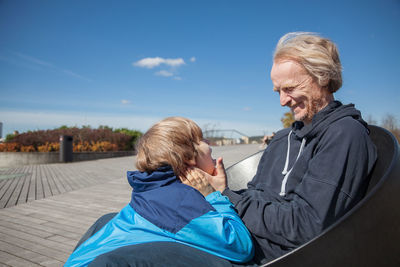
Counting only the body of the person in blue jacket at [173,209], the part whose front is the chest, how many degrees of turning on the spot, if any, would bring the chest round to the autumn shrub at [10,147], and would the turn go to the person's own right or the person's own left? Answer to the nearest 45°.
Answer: approximately 90° to the person's own left

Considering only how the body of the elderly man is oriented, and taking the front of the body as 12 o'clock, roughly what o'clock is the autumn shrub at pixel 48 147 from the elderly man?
The autumn shrub is roughly at 3 o'clock from the elderly man.

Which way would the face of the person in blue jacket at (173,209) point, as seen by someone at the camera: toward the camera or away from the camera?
away from the camera

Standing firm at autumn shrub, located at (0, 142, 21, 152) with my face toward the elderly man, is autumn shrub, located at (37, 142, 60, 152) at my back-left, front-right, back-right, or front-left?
front-left

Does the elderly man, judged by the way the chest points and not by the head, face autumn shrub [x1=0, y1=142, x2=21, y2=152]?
no

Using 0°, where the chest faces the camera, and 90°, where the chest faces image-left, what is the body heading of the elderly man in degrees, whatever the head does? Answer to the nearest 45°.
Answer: approximately 45°

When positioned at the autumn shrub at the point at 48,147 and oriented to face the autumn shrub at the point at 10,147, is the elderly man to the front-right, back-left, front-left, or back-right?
back-left

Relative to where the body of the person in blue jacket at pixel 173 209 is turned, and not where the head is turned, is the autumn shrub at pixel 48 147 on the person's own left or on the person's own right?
on the person's own left

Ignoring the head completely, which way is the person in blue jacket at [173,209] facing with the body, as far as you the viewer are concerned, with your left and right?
facing away from the viewer and to the right of the viewer
